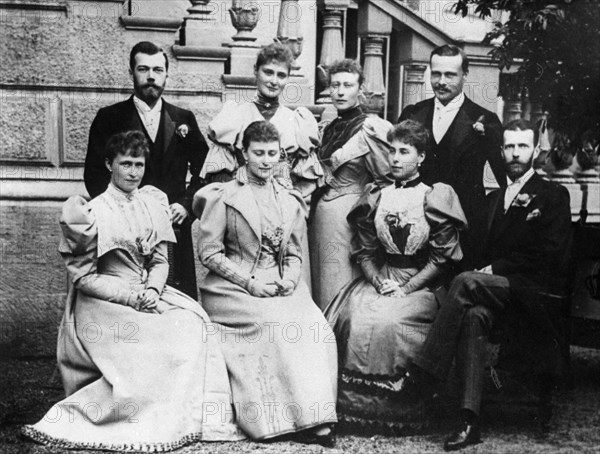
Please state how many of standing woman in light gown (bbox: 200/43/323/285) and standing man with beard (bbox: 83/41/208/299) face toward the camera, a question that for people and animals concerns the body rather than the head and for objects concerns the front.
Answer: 2

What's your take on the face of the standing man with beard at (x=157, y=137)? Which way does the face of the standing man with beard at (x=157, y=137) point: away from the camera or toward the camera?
toward the camera

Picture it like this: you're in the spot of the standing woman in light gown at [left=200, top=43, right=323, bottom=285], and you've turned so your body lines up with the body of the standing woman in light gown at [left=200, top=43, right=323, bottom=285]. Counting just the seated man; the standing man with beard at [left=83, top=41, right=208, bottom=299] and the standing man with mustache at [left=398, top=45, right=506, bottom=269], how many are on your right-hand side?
1

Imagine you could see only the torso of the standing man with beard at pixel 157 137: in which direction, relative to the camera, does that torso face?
toward the camera

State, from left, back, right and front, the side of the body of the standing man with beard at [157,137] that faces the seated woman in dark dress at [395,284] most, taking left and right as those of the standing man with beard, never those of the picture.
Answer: left

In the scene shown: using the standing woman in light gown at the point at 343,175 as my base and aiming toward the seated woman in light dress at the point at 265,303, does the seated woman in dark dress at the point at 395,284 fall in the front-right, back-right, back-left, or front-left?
front-left

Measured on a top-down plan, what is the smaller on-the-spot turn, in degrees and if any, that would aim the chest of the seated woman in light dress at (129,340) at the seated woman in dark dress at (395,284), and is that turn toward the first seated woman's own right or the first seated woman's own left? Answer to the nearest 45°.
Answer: approximately 45° to the first seated woman's own left

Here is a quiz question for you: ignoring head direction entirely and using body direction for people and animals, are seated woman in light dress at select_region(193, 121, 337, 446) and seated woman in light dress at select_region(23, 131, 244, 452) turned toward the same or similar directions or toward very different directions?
same or similar directions

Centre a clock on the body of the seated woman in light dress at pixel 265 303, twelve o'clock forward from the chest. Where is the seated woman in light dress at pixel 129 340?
the seated woman in light dress at pixel 129 340 is roughly at 4 o'clock from the seated woman in light dress at pixel 265 303.

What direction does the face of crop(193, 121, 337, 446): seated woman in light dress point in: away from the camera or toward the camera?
toward the camera

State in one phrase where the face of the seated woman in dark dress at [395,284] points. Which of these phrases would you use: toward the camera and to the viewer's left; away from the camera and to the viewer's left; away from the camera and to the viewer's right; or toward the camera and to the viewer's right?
toward the camera and to the viewer's left

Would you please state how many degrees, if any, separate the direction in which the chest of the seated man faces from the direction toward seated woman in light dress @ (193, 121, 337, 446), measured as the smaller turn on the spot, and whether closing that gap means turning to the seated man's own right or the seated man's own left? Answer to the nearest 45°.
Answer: approximately 45° to the seated man's own right

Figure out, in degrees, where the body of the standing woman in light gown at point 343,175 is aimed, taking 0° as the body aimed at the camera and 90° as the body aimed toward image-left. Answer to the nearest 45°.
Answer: approximately 45°

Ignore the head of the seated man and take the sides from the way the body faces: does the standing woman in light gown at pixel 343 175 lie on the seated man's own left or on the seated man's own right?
on the seated man's own right

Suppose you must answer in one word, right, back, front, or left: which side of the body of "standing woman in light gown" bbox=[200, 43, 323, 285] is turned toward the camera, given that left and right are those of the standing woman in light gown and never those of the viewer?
front

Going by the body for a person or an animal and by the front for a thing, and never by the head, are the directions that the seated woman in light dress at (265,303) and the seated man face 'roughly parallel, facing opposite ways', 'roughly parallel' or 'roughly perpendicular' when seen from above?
roughly perpendicular

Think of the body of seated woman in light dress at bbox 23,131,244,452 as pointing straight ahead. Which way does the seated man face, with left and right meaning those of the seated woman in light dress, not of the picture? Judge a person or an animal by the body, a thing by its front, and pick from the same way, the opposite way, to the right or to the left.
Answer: to the right
